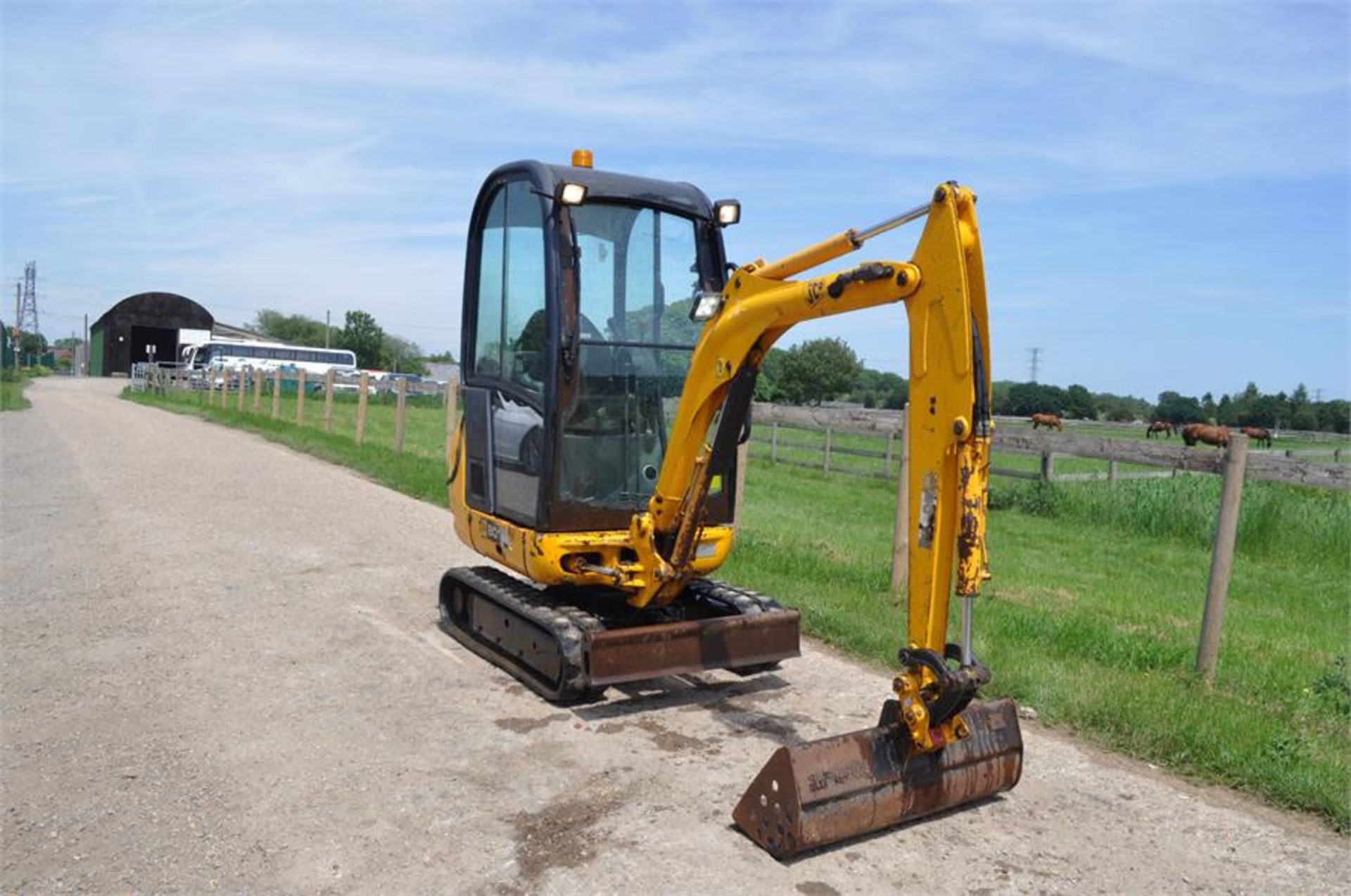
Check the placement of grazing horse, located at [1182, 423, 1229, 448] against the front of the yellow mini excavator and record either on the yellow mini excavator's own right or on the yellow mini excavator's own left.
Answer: on the yellow mini excavator's own left

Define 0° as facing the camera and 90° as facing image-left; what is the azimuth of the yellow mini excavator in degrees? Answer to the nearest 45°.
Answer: approximately 315°

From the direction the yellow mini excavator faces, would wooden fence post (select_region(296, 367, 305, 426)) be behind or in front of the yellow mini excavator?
behind

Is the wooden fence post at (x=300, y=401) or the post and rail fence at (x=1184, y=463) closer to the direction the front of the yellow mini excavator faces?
the post and rail fence

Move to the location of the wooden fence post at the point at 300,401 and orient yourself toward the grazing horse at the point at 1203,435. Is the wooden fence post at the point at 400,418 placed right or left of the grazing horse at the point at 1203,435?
right

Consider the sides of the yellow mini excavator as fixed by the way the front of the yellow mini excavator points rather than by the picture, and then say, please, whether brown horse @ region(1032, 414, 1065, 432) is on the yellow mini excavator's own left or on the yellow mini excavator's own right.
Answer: on the yellow mini excavator's own left

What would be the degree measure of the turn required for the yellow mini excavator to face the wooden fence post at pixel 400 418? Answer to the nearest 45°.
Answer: approximately 180°

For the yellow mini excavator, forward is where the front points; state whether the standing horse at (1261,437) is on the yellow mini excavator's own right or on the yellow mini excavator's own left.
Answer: on the yellow mini excavator's own left

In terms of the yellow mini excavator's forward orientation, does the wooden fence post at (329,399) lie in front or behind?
behind

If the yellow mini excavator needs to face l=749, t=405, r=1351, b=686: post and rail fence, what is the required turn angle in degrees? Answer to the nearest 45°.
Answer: approximately 90° to its left
